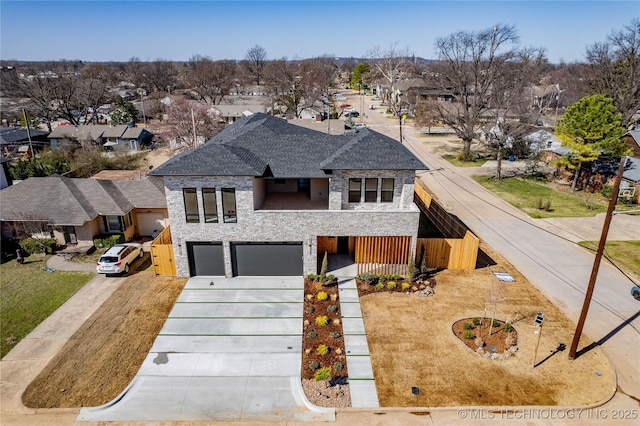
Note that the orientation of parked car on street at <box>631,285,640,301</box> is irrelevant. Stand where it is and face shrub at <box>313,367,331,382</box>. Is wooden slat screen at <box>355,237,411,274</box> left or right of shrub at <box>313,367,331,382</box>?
right

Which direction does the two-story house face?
toward the camera

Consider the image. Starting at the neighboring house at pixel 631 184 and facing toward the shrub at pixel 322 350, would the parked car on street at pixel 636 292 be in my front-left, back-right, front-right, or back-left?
front-left

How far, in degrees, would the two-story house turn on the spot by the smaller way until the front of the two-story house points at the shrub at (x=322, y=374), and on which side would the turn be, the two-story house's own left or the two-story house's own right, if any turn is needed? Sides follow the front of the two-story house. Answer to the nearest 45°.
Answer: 0° — it already faces it

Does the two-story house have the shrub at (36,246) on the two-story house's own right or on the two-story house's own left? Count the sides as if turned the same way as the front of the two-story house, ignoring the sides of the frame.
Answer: on the two-story house's own right

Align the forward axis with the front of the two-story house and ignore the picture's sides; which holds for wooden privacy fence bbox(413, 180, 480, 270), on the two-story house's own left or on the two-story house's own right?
on the two-story house's own left

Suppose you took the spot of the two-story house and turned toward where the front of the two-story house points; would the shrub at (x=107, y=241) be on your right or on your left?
on your right

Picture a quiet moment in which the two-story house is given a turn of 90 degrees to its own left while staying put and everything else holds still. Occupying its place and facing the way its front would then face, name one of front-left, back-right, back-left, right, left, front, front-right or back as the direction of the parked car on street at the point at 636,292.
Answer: front

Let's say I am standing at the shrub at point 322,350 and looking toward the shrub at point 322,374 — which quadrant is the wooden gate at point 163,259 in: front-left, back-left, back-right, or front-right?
back-right

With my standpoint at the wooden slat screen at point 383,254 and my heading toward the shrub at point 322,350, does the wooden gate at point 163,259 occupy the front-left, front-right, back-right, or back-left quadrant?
front-right
